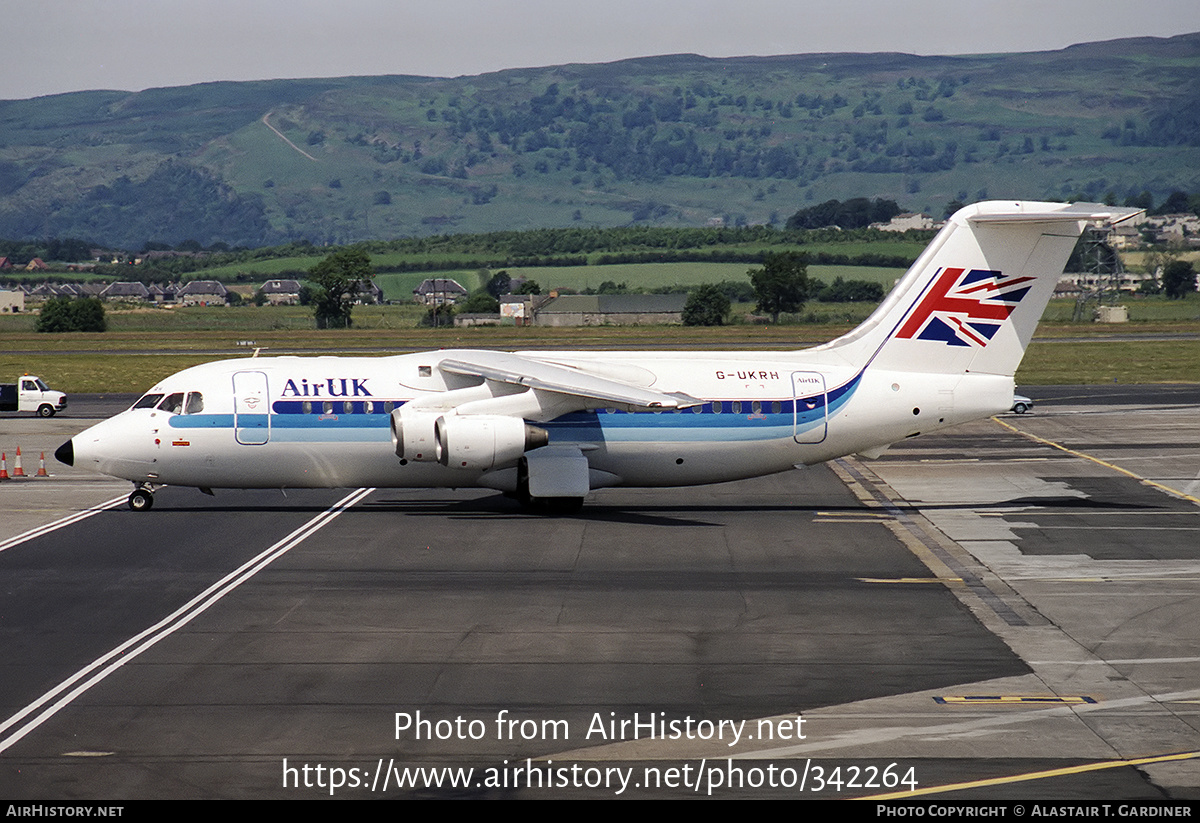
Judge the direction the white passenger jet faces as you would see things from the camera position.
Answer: facing to the left of the viewer
